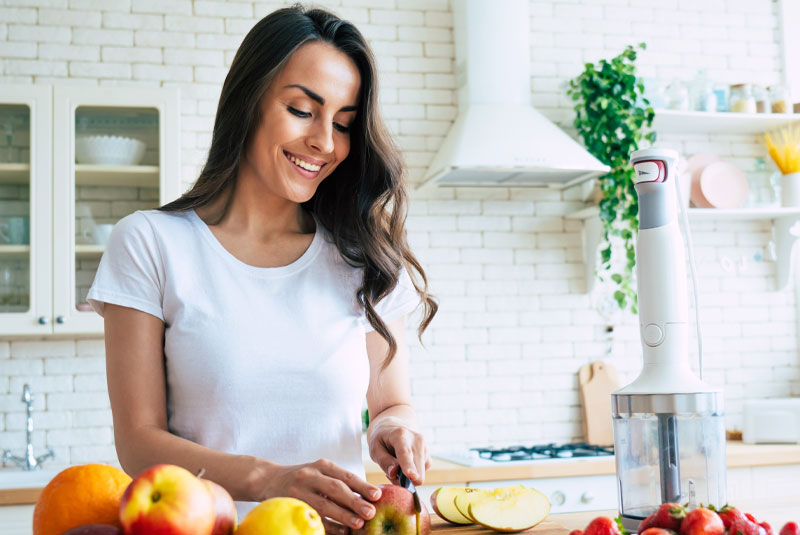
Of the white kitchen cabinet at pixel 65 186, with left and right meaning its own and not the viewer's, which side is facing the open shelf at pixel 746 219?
left

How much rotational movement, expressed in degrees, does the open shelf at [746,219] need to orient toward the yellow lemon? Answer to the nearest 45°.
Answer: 0° — it already faces it

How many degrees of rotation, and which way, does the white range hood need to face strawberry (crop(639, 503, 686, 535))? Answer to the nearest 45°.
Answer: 0° — it already faces it

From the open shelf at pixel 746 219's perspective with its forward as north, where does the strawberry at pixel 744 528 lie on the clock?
The strawberry is roughly at 12 o'clock from the open shelf.

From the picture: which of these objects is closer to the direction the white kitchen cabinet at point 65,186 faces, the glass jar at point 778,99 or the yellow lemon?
the yellow lemon

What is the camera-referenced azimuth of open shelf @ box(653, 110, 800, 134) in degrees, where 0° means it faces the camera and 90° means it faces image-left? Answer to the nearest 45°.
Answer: approximately 0°

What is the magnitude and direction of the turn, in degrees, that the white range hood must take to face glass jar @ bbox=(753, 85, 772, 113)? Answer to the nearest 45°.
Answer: approximately 90° to its left

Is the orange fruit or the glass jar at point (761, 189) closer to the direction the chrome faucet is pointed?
the orange fruit

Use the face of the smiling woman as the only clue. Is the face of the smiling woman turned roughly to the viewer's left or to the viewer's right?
to the viewer's right
